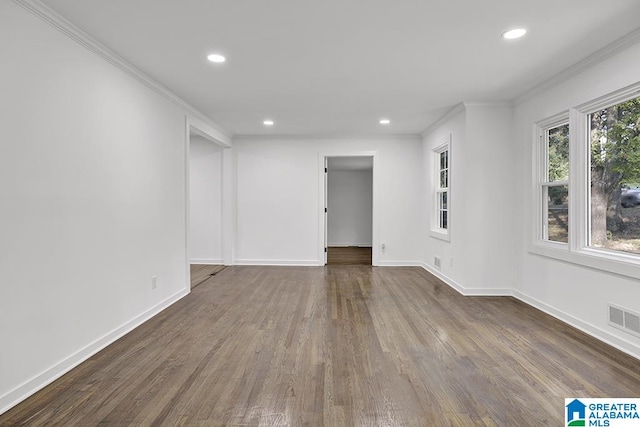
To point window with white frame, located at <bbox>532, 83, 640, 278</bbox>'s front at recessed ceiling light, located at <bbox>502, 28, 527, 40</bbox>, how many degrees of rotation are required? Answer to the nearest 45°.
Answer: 0° — it already faces it

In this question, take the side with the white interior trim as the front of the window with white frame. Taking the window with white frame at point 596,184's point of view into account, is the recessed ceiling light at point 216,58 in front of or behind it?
in front

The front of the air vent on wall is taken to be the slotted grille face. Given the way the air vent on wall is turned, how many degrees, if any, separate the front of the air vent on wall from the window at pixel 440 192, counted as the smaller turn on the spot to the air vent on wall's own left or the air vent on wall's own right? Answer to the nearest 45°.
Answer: approximately 90° to the air vent on wall's own right

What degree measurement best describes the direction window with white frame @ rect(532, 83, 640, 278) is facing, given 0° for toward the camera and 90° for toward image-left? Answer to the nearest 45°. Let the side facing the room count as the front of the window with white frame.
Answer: approximately 45°
